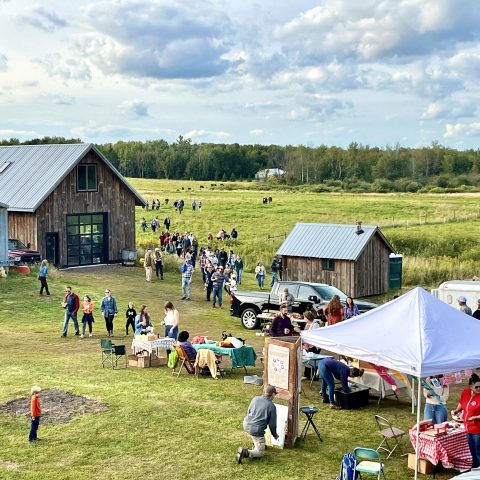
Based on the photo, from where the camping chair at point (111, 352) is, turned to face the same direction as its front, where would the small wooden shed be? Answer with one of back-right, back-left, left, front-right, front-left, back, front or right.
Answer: left

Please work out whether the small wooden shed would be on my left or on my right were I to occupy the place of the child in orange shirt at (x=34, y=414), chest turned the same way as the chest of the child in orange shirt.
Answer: on my left

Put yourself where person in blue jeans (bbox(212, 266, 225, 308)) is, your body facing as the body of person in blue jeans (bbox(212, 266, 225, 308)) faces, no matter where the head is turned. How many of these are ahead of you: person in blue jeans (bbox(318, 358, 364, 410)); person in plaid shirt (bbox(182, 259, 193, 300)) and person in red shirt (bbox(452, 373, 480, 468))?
2

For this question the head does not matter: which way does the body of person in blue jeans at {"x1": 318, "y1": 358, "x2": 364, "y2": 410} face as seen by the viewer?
to the viewer's right

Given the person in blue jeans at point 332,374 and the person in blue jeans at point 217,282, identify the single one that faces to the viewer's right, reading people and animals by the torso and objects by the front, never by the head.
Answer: the person in blue jeans at point 332,374

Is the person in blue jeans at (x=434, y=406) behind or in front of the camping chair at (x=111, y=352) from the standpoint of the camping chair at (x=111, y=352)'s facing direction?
in front

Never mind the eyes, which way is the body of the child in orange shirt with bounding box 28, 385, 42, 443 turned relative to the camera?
to the viewer's right

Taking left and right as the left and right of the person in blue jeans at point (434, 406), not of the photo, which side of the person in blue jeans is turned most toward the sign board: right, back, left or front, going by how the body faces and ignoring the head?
right

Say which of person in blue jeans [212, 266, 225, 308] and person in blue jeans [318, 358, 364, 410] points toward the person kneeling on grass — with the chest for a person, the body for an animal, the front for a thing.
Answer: person in blue jeans [212, 266, 225, 308]

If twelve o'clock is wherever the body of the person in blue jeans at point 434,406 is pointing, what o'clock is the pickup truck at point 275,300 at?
The pickup truck is roughly at 5 o'clock from the person in blue jeans.

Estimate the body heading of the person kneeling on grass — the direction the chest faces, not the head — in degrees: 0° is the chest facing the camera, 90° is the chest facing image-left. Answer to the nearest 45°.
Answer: approximately 225°
